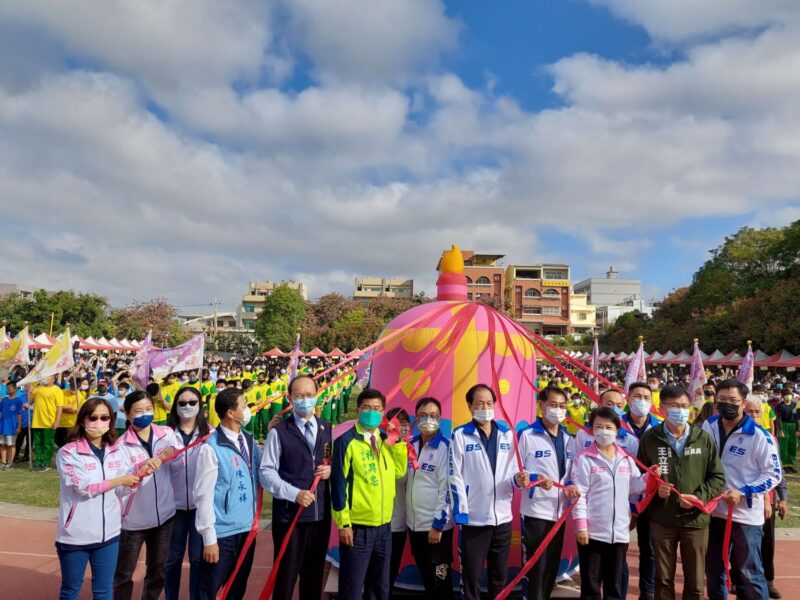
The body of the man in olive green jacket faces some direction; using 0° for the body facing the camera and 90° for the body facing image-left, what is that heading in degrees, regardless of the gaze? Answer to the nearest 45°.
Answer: approximately 0°

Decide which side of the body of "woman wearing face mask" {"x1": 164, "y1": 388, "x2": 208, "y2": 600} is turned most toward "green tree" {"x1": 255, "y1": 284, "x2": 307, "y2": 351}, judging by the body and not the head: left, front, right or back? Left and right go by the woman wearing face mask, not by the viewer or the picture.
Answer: back

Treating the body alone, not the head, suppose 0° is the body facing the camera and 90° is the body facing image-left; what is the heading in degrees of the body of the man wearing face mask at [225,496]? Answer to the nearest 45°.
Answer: approximately 315°

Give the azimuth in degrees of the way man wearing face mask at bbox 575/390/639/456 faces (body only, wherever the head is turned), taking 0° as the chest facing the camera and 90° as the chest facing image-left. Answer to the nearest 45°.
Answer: approximately 0°

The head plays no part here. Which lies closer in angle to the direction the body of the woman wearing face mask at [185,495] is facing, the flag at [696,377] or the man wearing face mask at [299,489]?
the man wearing face mask

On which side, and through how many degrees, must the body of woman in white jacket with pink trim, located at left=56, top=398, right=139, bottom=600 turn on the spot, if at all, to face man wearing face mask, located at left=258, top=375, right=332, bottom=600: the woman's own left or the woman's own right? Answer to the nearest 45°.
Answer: approximately 45° to the woman's own left

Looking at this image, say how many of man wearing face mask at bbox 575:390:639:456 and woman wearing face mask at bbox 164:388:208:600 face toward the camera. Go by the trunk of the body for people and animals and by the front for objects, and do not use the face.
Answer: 2

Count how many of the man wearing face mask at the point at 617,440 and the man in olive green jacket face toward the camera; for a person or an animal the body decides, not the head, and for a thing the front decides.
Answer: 2
